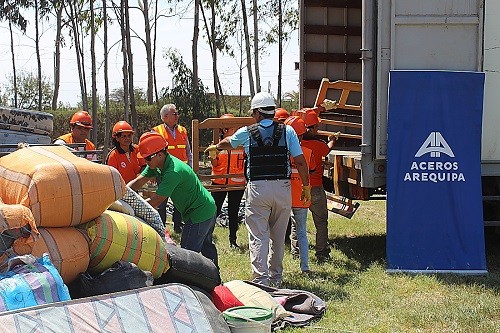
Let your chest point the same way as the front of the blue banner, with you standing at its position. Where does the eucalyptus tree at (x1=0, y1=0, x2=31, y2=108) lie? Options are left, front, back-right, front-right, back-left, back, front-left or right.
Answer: back-right

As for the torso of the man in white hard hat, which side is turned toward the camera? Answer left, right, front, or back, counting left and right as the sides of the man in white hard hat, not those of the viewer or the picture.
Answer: back

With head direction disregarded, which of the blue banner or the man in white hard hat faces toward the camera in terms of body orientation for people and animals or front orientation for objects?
the blue banner

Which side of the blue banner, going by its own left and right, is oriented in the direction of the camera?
front

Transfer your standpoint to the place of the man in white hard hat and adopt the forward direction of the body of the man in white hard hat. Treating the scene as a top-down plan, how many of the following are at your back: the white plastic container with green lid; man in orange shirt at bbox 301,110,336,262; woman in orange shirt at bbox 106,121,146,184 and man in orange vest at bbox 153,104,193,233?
1

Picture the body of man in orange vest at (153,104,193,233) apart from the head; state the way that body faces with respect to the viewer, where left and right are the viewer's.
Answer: facing the viewer and to the right of the viewer

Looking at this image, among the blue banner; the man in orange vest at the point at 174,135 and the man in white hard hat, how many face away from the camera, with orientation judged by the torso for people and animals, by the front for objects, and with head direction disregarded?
1

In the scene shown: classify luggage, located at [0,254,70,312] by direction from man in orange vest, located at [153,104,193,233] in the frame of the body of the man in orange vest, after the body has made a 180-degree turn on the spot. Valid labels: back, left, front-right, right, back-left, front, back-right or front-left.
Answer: back-left

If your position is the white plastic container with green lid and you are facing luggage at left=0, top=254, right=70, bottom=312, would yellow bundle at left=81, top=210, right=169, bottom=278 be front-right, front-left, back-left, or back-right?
front-right

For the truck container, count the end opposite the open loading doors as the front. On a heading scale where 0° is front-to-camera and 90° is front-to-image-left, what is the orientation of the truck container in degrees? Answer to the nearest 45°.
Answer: approximately 225°

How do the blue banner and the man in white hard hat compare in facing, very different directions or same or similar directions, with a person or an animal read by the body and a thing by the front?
very different directions

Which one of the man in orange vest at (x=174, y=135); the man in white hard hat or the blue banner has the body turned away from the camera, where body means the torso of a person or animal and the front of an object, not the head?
the man in white hard hat

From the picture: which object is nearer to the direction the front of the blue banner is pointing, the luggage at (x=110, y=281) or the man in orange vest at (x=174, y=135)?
the luggage
